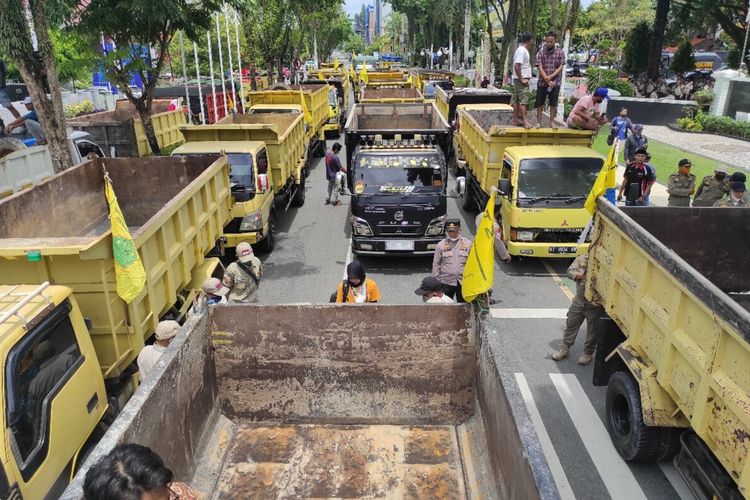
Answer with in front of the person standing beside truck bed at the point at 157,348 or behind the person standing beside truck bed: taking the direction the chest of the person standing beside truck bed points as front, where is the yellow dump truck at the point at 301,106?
in front

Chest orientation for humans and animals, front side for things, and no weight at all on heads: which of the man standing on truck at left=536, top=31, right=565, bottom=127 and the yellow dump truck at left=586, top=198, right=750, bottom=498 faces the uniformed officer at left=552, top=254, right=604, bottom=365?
the man standing on truck

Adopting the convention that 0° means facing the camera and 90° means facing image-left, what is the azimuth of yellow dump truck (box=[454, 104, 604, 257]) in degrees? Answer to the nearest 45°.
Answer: approximately 315°

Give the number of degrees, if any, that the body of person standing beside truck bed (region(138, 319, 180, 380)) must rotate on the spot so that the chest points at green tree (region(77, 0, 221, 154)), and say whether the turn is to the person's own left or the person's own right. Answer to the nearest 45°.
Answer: approximately 45° to the person's own left

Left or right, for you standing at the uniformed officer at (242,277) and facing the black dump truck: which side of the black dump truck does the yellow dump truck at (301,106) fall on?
left

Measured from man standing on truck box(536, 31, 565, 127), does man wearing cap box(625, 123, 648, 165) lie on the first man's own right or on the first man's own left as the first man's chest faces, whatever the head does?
on the first man's own left

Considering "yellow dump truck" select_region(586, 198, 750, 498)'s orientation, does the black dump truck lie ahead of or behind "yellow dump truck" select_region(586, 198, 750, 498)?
behind

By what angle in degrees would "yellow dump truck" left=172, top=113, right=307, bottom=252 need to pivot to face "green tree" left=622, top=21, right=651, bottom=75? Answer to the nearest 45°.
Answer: approximately 180°

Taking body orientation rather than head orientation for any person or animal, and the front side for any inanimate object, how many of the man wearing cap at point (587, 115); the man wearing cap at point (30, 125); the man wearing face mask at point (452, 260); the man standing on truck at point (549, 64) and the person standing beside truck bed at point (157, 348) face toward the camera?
2

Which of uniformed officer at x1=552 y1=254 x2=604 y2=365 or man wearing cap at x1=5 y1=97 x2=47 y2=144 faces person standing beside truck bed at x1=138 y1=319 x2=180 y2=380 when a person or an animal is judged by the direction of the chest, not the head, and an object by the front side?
the uniformed officer

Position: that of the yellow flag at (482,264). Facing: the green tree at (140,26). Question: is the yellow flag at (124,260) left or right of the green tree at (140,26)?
left

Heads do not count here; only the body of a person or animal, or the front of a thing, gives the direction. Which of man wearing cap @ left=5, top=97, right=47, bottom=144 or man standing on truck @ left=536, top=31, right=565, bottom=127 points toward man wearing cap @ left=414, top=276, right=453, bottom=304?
the man standing on truck
